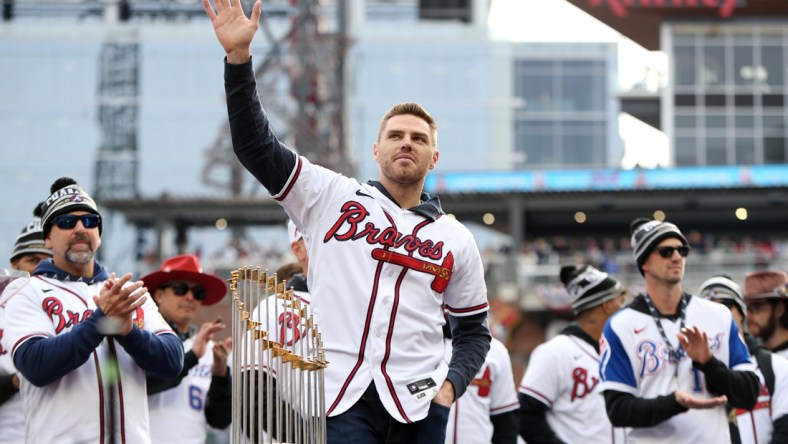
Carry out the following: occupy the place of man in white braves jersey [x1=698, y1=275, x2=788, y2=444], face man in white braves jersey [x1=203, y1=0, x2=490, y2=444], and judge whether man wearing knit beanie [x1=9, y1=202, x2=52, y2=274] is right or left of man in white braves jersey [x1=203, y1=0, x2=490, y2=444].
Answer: right

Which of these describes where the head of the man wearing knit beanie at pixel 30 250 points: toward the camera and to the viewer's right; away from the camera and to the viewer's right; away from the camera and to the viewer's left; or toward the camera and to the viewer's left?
toward the camera and to the viewer's right

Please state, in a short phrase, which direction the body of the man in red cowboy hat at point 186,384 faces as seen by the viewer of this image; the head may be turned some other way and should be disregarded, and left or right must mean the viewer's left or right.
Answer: facing the viewer and to the right of the viewer

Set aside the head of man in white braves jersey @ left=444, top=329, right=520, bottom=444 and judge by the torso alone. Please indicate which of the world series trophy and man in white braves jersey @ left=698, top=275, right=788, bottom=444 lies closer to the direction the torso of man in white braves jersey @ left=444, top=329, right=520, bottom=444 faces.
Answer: the world series trophy

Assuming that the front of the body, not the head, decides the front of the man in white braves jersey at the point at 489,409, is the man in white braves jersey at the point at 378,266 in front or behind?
in front

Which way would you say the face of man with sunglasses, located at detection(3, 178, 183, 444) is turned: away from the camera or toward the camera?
toward the camera

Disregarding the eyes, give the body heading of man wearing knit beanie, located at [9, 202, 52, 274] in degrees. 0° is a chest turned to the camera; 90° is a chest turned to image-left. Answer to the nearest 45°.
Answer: approximately 315°

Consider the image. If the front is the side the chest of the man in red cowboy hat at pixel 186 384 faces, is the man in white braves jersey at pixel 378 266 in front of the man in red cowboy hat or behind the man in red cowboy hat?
in front

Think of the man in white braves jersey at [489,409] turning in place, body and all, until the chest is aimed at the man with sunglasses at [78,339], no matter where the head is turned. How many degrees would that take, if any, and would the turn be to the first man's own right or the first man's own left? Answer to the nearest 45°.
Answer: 0° — they already face them

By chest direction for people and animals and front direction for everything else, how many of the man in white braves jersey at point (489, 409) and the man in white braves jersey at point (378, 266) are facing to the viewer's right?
0

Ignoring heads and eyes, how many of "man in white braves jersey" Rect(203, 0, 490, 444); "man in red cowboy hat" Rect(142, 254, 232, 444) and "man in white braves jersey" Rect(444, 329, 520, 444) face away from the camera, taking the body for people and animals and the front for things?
0
